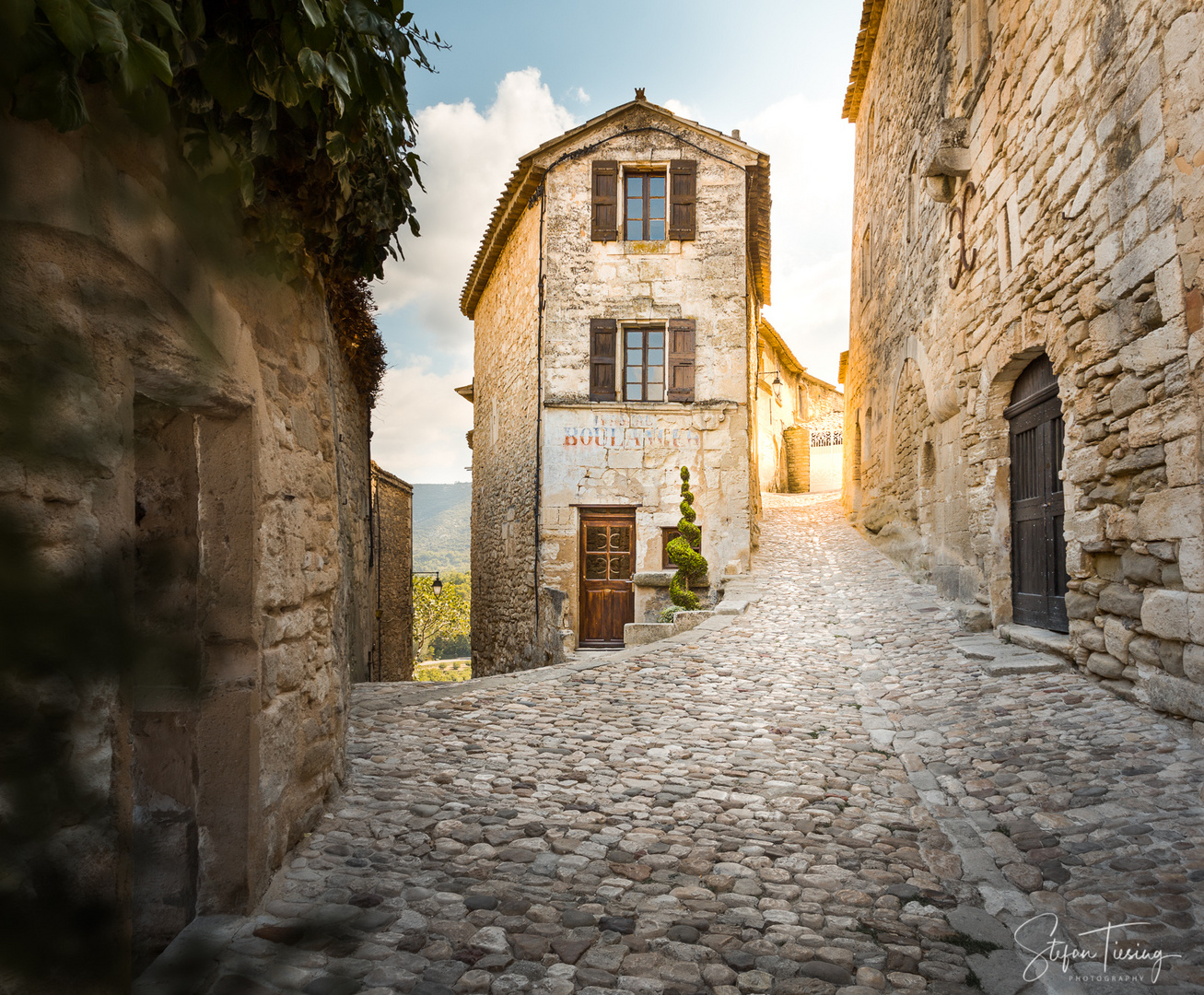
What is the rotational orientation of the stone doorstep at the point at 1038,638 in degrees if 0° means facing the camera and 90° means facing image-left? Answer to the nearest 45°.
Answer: approximately 45°

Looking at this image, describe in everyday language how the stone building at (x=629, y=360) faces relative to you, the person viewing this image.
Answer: facing the viewer

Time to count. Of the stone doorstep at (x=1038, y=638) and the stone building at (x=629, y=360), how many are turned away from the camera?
0

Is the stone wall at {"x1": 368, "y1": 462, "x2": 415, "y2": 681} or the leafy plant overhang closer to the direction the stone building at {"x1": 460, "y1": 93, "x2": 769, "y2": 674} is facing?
the leafy plant overhang

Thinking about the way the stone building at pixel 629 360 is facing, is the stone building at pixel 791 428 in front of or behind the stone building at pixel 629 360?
behind

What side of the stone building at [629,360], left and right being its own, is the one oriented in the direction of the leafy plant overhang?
front

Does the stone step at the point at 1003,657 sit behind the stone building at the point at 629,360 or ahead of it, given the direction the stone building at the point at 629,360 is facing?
ahead

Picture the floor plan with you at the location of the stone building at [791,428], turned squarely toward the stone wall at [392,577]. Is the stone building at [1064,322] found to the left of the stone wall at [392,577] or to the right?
left

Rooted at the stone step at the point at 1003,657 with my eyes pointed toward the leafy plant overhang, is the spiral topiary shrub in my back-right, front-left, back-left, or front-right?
back-right

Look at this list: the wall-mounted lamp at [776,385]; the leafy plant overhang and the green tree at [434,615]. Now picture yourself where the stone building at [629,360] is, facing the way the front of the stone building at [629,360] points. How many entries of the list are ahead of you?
1

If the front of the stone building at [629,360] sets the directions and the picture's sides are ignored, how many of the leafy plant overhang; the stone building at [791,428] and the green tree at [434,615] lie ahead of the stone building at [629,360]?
1
